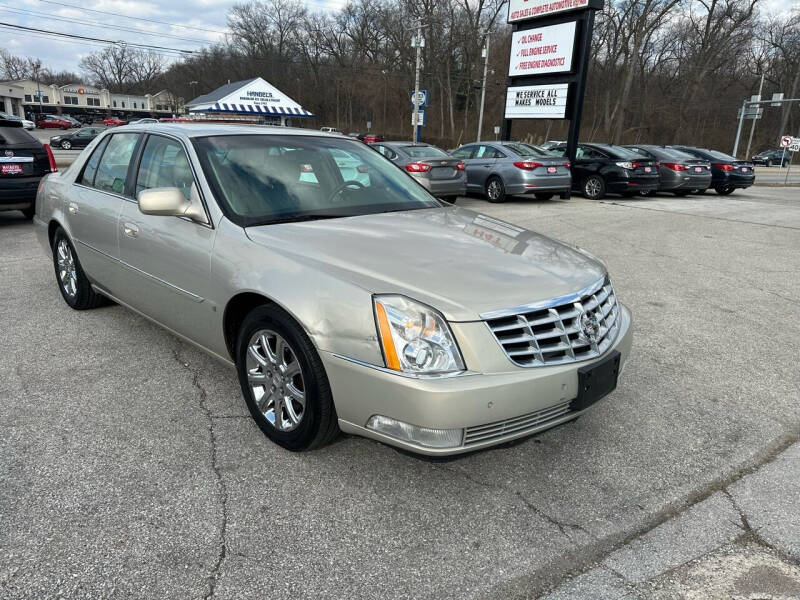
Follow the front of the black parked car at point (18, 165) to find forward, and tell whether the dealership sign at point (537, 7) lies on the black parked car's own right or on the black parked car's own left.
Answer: on the black parked car's own right

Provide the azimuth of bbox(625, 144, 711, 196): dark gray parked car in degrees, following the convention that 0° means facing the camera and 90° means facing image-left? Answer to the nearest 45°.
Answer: approximately 135°

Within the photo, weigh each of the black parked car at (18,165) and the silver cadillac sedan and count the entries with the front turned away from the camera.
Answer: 1

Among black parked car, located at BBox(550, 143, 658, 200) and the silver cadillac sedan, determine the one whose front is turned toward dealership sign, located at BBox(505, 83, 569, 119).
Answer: the black parked car

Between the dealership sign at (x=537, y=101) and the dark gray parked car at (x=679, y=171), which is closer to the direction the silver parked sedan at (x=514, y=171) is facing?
the dealership sign

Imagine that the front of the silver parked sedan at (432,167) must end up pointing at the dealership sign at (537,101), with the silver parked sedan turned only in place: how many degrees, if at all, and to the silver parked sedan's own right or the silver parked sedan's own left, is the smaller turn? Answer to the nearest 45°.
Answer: approximately 90° to the silver parked sedan's own right

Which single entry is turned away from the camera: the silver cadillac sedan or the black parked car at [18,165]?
the black parked car

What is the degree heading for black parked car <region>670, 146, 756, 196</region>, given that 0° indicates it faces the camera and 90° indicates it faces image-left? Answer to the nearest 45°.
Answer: approximately 135°

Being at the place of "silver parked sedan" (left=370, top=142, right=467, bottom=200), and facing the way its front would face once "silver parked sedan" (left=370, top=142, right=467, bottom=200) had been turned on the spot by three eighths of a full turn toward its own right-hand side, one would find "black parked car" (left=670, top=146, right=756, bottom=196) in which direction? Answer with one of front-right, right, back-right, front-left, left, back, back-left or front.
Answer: front-left

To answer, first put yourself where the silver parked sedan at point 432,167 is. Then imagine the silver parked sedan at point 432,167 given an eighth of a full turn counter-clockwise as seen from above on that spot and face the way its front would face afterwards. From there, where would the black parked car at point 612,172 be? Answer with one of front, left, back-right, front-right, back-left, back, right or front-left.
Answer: back-right

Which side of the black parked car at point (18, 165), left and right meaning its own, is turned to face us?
back

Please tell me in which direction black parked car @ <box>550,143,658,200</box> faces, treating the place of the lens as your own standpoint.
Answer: facing away from the viewer and to the left of the viewer

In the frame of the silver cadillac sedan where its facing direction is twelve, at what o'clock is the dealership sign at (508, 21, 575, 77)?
The dealership sign is roughly at 8 o'clock from the silver cadillac sedan.

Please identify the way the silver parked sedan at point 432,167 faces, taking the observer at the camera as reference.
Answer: facing away from the viewer and to the left of the viewer

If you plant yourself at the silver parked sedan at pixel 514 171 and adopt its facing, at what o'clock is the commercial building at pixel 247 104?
The commercial building is roughly at 12 o'clock from the silver parked sedan.
